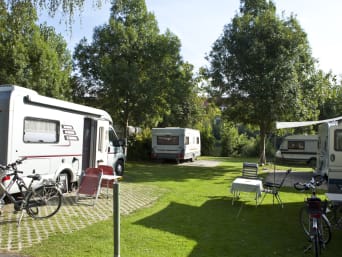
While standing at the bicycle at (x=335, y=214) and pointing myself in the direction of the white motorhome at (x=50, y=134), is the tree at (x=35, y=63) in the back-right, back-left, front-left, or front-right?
front-right

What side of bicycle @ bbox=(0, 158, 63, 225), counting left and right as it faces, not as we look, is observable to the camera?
left

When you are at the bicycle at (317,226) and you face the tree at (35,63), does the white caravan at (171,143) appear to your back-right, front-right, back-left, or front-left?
front-right

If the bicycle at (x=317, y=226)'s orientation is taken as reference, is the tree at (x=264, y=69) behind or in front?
in front

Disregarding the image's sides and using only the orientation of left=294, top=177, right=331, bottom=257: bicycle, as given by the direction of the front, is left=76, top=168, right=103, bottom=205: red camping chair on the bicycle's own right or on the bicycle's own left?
on the bicycle's own left

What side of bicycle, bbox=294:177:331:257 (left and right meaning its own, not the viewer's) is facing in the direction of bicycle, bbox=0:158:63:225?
left

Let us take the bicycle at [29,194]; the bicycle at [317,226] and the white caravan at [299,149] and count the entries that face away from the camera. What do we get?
1

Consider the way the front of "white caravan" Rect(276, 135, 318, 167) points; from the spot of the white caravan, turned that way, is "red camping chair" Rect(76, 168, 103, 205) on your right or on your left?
on your left

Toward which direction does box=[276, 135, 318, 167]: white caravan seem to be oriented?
to the viewer's left

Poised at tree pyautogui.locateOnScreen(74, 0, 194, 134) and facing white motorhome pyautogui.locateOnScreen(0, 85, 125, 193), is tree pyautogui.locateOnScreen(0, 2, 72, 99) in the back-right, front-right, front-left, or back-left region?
front-right

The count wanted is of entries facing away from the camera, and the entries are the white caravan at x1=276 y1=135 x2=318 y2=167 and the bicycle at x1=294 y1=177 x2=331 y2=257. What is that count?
1

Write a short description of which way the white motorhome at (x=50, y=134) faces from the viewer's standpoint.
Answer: facing away from the viewer and to the right of the viewer

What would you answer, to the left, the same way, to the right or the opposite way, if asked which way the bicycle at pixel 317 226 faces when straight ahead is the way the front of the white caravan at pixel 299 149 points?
to the right

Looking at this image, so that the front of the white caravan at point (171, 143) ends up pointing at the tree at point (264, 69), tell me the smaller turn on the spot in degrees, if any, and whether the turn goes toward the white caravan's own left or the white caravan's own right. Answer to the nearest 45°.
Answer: approximately 90° to the white caravan's own right

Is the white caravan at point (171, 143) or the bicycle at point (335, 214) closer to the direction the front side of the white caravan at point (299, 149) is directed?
the white caravan

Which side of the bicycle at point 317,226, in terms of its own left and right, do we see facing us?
back

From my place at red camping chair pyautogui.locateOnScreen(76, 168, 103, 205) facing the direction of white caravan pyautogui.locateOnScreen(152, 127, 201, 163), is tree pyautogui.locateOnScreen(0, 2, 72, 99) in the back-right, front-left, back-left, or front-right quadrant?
front-left

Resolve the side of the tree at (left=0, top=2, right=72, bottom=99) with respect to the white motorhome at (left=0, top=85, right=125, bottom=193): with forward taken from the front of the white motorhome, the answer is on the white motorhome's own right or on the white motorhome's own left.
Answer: on the white motorhome's own left
